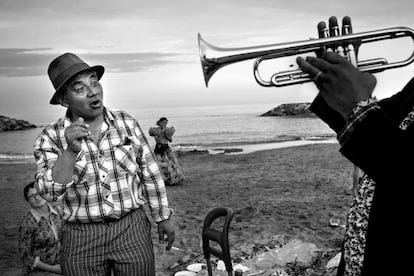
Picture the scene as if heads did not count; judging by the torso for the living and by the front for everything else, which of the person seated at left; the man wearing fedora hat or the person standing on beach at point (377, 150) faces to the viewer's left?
the person standing on beach

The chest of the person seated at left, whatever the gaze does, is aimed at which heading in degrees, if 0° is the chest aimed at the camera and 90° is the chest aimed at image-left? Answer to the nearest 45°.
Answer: approximately 315°

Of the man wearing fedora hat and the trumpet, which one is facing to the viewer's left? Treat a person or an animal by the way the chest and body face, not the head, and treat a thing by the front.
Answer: the trumpet

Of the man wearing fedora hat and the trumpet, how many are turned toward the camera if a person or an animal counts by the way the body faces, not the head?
1

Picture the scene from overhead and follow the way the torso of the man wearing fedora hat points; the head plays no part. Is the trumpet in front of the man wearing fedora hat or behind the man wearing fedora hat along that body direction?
in front

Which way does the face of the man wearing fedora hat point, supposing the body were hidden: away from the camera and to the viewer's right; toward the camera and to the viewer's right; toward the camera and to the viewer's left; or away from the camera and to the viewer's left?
toward the camera and to the viewer's right

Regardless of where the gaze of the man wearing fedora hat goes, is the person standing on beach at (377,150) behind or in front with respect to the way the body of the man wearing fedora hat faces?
in front

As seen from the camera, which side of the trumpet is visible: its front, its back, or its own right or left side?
left

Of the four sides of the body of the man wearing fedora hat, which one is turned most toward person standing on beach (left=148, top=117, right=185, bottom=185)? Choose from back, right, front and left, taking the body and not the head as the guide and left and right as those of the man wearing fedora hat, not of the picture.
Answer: back

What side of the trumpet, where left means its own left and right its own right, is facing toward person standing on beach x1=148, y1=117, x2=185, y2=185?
right

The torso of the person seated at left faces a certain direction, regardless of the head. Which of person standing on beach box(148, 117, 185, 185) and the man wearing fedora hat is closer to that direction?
the man wearing fedora hat
